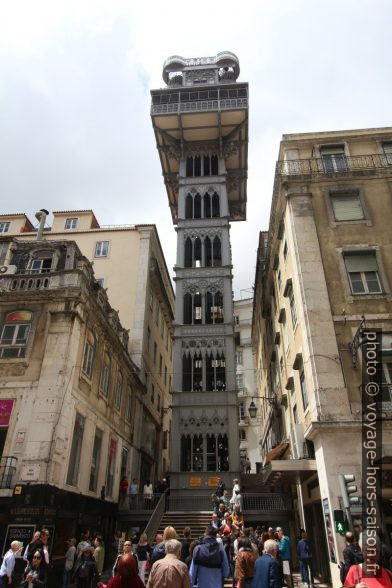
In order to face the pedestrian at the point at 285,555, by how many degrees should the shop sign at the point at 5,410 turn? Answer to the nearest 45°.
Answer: approximately 45° to its left

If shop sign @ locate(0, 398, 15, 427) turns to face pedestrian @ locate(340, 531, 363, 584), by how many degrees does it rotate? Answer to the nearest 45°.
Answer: approximately 45° to its left

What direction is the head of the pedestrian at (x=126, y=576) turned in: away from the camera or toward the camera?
away from the camera

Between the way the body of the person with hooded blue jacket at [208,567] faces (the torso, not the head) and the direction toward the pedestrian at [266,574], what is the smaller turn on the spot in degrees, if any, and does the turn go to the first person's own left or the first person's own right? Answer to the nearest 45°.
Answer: approximately 90° to the first person's own right

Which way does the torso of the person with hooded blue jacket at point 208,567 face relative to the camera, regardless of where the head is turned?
away from the camera

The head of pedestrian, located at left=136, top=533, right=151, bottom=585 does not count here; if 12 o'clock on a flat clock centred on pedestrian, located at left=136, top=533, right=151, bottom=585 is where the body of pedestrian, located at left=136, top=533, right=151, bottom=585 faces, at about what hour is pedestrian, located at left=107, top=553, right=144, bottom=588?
pedestrian, located at left=107, top=553, right=144, bottom=588 is roughly at 6 o'clock from pedestrian, located at left=136, top=533, right=151, bottom=585.
